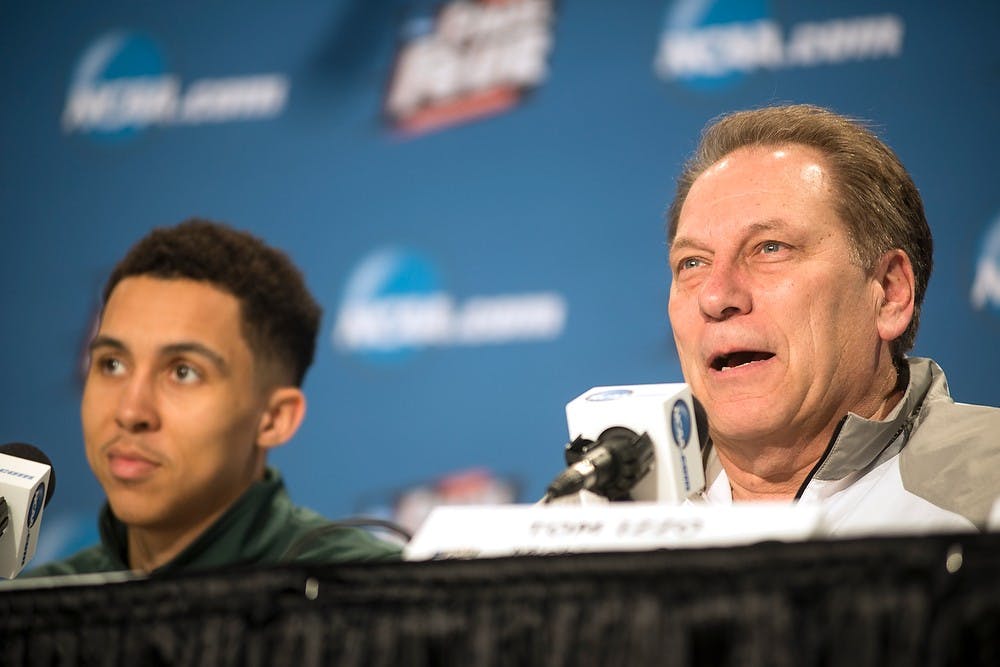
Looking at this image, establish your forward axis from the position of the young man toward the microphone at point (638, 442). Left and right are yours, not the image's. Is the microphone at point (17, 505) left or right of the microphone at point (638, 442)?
right

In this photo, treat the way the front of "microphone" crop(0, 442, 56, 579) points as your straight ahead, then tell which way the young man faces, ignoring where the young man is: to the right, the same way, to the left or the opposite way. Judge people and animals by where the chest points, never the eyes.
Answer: the opposite way

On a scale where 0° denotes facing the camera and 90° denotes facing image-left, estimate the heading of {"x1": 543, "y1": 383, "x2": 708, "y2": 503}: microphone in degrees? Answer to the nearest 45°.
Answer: approximately 225°

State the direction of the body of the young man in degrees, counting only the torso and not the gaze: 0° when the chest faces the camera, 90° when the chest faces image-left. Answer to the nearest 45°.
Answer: approximately 45°

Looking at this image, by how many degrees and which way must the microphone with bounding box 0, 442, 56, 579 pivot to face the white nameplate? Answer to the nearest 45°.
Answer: approximately 90° to its right

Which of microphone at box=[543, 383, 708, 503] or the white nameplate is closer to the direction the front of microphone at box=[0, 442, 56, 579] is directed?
the microphone

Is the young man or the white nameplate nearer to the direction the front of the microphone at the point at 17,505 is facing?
the young man
